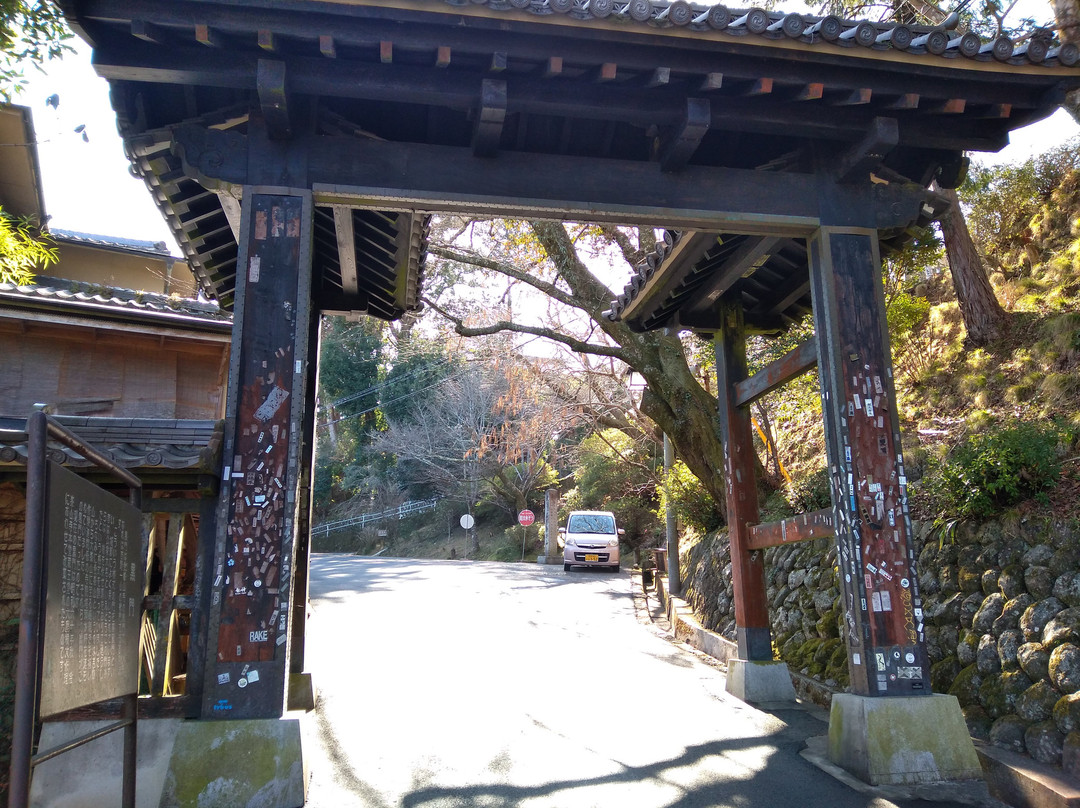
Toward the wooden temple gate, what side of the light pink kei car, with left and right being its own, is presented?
front

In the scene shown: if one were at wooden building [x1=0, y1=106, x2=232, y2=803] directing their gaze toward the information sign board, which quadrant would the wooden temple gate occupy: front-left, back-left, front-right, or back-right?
front-left

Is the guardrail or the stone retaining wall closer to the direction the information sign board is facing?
the stone retaining wall

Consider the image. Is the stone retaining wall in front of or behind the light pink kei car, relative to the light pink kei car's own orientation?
in front

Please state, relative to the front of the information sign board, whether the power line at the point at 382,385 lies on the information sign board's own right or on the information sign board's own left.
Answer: on the information sign board's own left

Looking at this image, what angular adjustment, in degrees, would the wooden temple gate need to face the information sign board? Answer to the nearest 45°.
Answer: approximately 45° to its right

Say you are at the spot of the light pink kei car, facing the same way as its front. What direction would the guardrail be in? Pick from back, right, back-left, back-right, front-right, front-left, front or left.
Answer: back-right

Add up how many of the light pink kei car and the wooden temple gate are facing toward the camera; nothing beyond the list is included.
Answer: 2

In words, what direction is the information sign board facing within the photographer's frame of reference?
facing the viewer and to the right of the viewer

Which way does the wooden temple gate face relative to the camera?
toward the camera

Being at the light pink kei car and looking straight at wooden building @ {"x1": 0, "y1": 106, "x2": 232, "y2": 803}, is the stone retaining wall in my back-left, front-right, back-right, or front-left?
front-left

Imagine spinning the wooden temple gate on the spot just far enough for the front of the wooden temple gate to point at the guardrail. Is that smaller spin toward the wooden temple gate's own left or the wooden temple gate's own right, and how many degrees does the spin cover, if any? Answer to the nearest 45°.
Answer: approximately 180°

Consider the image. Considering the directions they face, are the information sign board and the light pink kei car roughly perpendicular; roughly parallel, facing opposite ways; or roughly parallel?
roughly perpendicular

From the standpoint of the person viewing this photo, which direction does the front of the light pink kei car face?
facing the viewer
